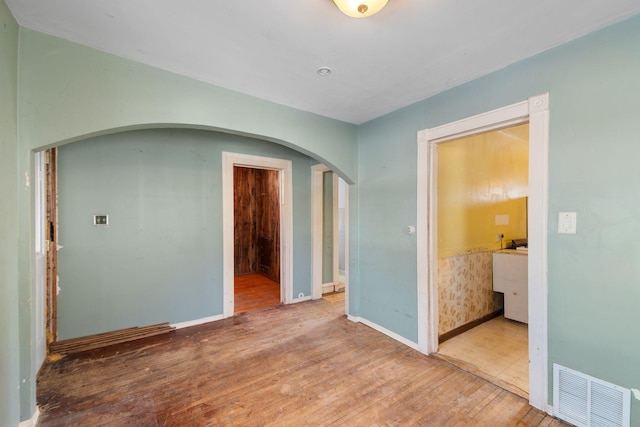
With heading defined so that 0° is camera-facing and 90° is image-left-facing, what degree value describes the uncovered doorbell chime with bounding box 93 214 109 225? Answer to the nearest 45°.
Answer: approximately 0°

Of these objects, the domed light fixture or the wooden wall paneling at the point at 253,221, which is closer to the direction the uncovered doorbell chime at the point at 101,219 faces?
the domed light fixture

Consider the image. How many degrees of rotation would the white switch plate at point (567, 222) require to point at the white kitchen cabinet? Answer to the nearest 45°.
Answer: approximately 180°

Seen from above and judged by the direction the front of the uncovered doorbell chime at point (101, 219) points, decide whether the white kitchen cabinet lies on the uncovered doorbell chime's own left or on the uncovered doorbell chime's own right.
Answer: on the uncovered doorbell chime's own left

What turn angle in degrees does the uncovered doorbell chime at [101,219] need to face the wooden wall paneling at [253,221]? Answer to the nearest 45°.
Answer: approximately 135° to its left
